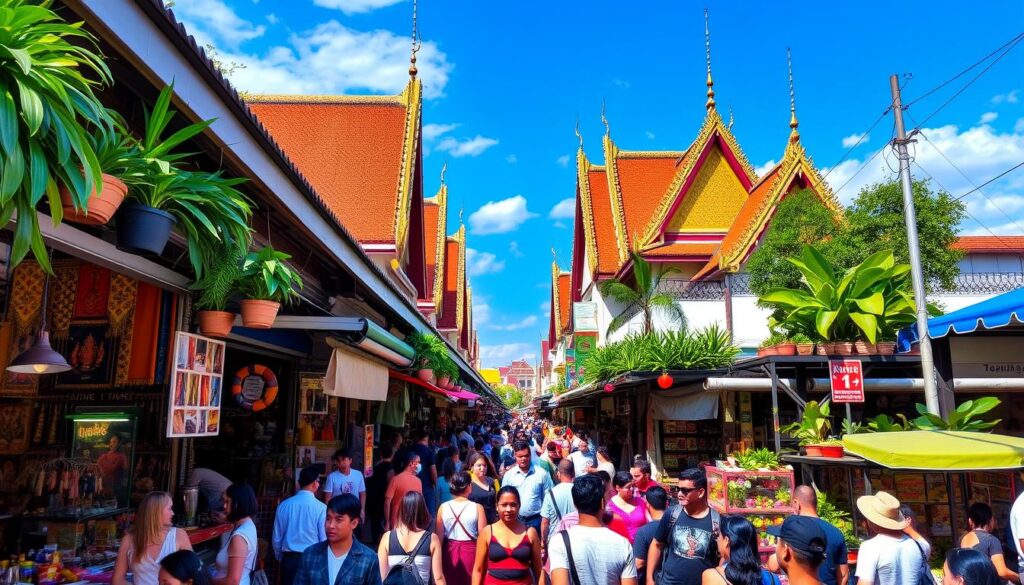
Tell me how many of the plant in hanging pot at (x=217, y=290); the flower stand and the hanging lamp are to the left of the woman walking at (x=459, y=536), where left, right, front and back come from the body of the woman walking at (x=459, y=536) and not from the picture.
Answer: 2

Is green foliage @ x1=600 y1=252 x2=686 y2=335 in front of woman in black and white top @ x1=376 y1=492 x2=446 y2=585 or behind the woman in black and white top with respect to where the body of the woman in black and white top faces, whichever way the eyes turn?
in front

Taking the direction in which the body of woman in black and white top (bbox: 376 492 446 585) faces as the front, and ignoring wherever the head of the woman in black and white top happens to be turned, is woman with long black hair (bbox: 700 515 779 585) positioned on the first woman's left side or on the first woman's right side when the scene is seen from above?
on the first woman's right side

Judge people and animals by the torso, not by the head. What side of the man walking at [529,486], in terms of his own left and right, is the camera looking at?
front

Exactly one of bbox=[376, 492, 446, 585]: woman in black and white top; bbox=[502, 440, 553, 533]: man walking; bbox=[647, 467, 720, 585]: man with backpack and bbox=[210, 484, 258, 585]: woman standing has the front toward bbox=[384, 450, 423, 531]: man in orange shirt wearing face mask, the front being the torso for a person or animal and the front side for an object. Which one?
the woman in black and white top

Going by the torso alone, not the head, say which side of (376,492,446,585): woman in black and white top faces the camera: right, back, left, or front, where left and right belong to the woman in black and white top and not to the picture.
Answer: back

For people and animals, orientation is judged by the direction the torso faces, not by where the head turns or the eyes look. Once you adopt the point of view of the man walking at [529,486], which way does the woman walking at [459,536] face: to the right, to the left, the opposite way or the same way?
the opposite way

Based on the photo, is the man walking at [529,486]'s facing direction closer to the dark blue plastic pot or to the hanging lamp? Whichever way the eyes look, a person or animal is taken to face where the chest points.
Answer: the dark blue plastic pot

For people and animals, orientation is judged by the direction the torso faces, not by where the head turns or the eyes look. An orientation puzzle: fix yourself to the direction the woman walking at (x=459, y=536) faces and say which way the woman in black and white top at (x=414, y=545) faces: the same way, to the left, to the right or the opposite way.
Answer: the same way

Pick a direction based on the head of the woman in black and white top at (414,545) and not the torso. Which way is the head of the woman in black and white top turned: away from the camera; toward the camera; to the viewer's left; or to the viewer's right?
away from the camera

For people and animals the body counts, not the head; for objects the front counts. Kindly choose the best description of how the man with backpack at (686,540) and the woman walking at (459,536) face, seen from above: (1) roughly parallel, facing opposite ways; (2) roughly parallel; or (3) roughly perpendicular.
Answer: roughly parallel, facing opposite ways

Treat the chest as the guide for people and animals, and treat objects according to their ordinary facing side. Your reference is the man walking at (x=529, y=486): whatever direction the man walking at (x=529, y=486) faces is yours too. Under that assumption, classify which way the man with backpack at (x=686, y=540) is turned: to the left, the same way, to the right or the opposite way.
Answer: the same way

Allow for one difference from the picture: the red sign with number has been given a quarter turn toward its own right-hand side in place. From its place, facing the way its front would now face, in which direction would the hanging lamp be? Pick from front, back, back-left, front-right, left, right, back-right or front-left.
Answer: front-left

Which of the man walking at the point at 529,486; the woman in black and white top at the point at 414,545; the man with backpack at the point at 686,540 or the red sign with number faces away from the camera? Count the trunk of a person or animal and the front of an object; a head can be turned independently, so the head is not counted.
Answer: the woman in black and white top

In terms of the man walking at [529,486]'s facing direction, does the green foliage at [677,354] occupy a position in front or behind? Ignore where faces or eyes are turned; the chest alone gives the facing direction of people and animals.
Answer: behind

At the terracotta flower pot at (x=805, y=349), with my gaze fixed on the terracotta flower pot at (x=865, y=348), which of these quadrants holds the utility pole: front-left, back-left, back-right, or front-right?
front-right

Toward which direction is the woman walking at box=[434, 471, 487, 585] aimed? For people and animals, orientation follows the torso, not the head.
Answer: away from the camera
